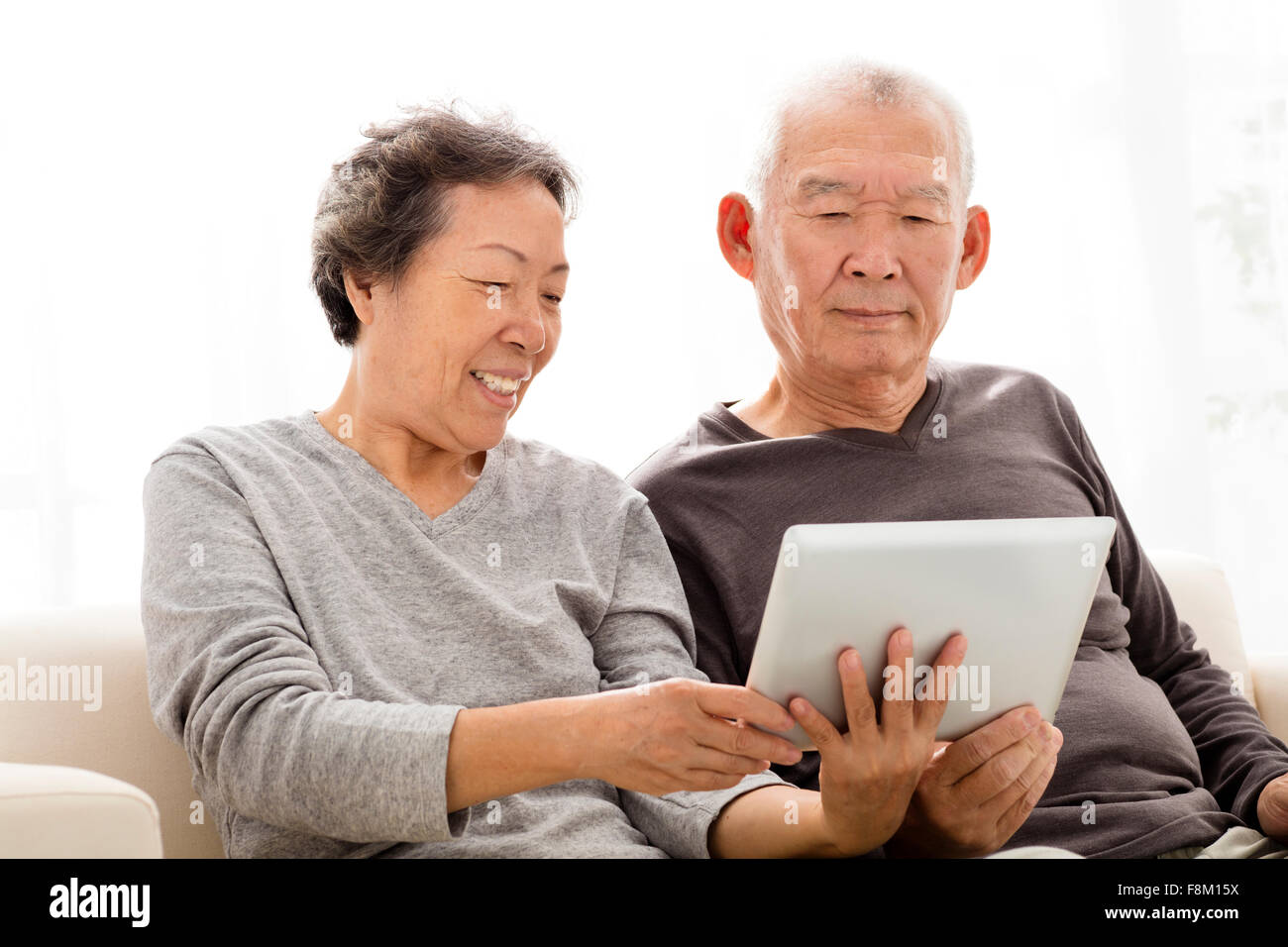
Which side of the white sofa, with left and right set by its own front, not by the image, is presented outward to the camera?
front

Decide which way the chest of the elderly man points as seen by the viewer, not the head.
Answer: toward the camera

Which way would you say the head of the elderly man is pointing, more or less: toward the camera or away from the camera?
toward the camera

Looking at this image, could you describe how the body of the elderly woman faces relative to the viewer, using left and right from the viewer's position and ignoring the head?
facing the viewer and to the right of the viewer

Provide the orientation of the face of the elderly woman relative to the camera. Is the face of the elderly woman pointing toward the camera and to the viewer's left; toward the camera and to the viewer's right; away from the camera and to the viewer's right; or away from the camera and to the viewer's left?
toward the camera and to the viewer's right
